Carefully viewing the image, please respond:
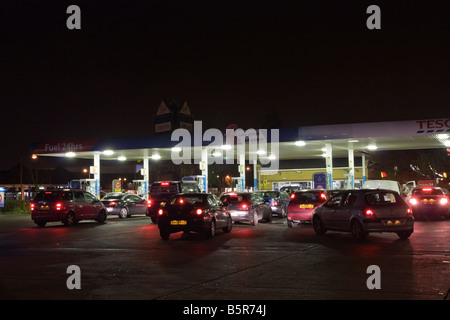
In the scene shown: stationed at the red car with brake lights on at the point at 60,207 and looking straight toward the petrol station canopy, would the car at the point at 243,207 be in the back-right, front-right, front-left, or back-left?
front-right

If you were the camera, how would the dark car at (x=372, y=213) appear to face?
facing away from the viewer and to the left of the viewer

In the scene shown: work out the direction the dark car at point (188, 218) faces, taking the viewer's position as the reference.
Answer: facing away from the viewer and to the right of the viewer

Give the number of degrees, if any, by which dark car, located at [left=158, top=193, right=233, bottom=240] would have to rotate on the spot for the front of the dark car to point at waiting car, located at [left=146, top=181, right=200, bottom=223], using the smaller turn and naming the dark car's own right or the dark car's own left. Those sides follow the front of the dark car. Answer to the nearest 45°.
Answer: approximately 45° to the dark car's own left

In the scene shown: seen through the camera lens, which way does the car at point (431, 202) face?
facing away from the viewer

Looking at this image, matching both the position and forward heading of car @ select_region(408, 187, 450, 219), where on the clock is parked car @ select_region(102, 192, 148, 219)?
parked car @ select_region(102, 192, 148, 219) is roughly at 9 o'clock from car @ select_region(408, 187, 450, 219).

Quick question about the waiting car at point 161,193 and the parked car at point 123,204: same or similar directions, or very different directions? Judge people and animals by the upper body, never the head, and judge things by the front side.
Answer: same or similar directions

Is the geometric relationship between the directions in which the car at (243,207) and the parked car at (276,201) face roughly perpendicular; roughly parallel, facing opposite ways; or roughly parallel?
roughly parallel

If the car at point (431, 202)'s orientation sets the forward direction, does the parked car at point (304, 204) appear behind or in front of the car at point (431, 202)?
behind

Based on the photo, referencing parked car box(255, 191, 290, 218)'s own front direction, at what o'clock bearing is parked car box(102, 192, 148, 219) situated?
parked car box(102, 192, 148, 219) is roughly at 8 o'clock from parked car box(255, 191, 290, 218).

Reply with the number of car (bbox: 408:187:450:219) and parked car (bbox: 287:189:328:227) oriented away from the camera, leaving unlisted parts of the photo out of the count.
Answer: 2

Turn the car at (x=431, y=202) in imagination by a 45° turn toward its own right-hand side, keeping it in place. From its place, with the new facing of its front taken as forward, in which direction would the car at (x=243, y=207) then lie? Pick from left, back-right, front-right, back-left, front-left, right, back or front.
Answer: back

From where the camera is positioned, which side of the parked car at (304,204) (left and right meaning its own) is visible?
back

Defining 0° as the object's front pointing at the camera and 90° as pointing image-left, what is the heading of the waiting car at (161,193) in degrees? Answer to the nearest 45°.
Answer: approximately 225°
